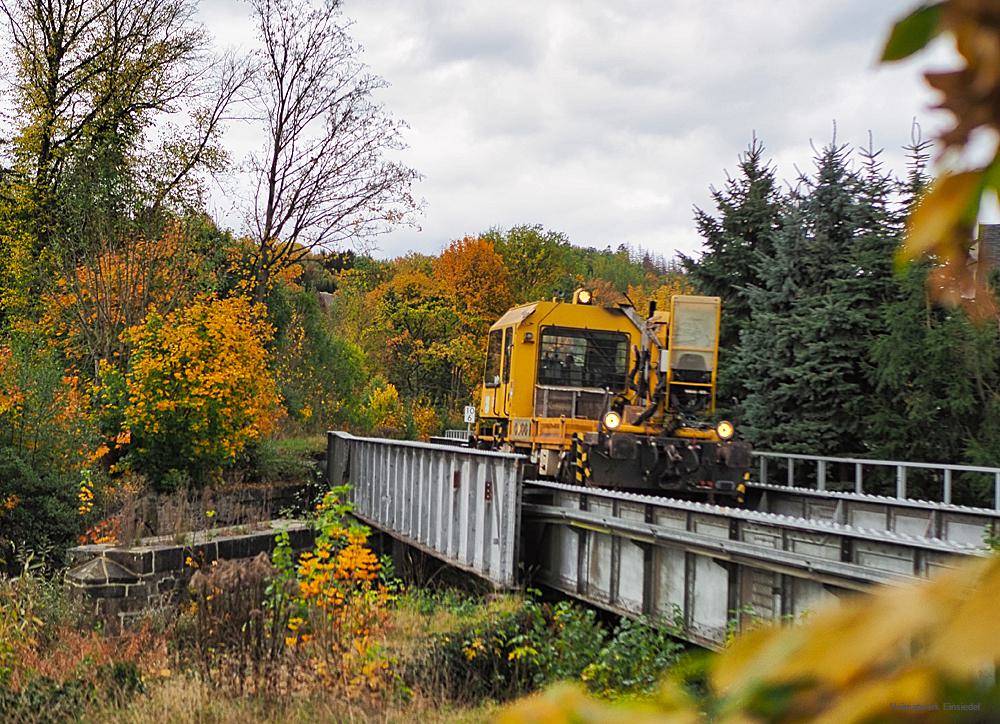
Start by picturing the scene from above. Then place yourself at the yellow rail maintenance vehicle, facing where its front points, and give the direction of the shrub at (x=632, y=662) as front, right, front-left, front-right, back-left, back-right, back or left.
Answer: front-right

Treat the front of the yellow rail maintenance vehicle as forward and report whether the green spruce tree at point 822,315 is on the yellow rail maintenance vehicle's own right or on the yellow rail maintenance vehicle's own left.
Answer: on the yellow rail maintenance vehicle's own left

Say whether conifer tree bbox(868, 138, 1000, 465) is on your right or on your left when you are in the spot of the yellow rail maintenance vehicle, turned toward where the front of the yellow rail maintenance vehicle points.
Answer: on your left

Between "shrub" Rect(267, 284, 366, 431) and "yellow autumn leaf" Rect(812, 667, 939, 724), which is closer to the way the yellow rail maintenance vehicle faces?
the yellow autumn leaf

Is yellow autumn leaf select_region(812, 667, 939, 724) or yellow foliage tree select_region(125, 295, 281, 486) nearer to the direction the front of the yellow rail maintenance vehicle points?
the yellow autumn leaf

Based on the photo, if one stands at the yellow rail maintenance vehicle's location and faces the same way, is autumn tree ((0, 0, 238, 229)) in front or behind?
behind

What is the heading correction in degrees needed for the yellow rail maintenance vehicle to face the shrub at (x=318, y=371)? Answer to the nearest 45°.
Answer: approximately 180°

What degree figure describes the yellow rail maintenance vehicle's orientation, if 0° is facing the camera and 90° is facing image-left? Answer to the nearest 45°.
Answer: approximately 315°

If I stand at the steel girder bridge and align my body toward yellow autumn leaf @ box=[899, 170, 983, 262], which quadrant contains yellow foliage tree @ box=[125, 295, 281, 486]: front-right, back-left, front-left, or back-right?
back-right

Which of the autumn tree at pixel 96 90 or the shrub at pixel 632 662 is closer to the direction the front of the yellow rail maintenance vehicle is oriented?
the shrub

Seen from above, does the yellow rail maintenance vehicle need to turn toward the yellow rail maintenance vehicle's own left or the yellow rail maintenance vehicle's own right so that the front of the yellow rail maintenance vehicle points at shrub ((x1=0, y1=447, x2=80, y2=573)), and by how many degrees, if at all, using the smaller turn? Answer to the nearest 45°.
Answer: approximately 135° to the yellow rail maintenance vehicle's own right

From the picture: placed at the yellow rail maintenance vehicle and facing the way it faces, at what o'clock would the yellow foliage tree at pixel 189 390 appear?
The yellow foliage tree is roughly at 5 o'clock from the yellow rail maintenance vehicle.
